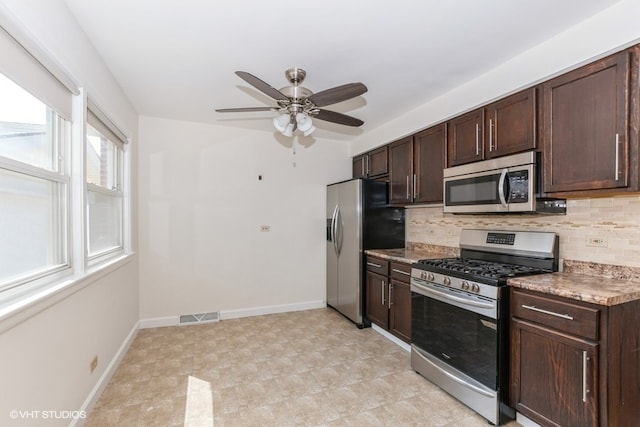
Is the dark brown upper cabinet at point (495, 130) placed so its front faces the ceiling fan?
yes

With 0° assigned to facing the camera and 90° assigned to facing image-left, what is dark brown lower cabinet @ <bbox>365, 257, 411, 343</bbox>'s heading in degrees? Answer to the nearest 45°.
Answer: approximately 45°

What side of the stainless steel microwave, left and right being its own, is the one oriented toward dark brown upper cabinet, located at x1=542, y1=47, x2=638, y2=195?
left

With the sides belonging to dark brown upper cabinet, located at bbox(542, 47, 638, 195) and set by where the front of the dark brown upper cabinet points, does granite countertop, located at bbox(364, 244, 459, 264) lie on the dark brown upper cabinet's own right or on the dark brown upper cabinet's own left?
on the dark brown upper cabinet's own right

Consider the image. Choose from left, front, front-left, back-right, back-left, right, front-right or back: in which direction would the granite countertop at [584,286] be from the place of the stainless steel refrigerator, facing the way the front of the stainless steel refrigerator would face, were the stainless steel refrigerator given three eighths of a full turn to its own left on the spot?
front-right

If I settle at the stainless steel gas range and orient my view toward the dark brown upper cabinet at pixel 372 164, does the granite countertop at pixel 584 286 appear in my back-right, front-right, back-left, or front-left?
back-right

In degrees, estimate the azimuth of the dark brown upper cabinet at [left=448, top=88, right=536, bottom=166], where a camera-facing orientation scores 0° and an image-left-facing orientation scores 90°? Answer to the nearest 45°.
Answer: approximately 45°
